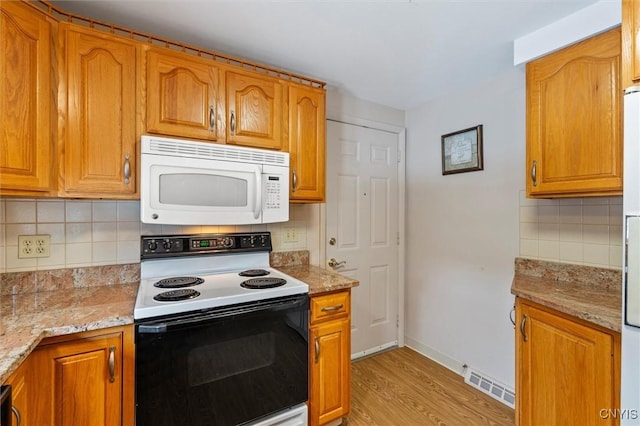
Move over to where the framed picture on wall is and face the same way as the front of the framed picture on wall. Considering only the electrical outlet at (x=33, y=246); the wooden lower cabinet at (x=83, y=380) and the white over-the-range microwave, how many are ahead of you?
3

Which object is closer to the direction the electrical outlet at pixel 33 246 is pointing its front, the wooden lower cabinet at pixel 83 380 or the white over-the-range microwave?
the wooden lower cabinet

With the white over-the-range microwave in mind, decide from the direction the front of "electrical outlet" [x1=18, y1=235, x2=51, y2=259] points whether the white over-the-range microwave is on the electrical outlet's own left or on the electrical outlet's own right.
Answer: on the electrical outlet's own left

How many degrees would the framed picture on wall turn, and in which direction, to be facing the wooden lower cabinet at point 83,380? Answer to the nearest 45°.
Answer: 0° — it already faces it

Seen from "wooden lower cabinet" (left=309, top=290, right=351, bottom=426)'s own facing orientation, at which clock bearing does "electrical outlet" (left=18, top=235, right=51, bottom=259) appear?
The electrical outlet is roughly at 4 o'clock from the wooden lower cabinet.

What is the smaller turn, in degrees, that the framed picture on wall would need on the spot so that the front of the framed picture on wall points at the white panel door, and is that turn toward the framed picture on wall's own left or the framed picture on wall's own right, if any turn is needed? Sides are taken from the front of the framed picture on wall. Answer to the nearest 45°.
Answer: approximately 45° to the framed picture on wall's own right

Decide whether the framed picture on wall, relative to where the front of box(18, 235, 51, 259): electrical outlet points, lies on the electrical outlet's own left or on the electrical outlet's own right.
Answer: on the electrical outlet's own left

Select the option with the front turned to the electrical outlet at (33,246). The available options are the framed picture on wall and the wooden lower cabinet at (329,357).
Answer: the framed picture on wall

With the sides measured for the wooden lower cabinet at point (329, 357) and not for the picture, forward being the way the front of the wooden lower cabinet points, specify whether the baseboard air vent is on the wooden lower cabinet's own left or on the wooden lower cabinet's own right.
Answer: on the wooden lower cabinet's own left

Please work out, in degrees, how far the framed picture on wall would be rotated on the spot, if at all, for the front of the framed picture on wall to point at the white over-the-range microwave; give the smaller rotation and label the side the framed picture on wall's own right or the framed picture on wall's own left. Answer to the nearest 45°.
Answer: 0° — it already faces it

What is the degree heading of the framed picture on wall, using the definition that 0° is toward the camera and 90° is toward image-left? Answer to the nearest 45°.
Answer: approximately 45°

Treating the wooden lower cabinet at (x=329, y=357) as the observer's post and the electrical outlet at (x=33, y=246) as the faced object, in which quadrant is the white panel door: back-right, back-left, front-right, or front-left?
back-right
